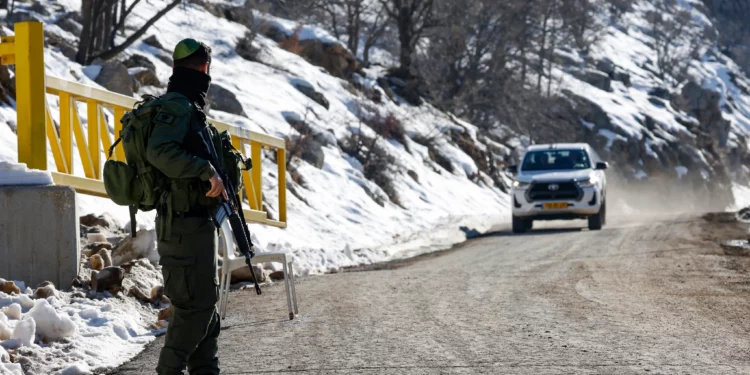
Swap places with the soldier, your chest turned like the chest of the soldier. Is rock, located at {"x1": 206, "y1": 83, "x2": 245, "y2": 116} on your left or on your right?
on your left

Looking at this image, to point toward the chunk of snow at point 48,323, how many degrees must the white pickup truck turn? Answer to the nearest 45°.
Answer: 0° — it already faces it

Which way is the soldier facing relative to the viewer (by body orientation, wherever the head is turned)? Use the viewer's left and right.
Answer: facing to the right of the viewer

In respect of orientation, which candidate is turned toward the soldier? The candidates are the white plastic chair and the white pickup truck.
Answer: the white pickup truck

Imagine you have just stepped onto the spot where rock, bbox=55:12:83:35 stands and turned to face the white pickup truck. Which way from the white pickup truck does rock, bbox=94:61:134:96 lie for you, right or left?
right

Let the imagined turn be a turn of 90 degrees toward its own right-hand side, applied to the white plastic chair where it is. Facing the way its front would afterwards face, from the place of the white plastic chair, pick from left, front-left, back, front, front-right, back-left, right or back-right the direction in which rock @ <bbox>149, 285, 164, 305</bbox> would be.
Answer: back-right

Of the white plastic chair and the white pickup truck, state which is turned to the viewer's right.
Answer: the white plastic chair

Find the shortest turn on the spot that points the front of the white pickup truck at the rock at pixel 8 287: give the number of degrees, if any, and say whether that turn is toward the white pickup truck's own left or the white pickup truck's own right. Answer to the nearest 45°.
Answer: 0° — it already faces it

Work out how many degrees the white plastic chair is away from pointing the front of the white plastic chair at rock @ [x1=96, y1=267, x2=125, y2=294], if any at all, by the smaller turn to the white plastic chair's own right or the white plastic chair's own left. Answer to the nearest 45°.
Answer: approximately 180°

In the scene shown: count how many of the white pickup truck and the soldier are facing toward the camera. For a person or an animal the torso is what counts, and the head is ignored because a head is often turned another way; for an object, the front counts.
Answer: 1

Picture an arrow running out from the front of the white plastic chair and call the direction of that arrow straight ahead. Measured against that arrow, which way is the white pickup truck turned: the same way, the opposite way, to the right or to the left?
to the right

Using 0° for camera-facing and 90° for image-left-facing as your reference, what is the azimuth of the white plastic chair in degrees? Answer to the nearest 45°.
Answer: approximately 270°

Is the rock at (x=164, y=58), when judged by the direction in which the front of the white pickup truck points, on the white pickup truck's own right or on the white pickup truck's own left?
on the white pickup truck's own right

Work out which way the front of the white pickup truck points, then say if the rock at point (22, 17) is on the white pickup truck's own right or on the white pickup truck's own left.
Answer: on the white pickup truck's own right
